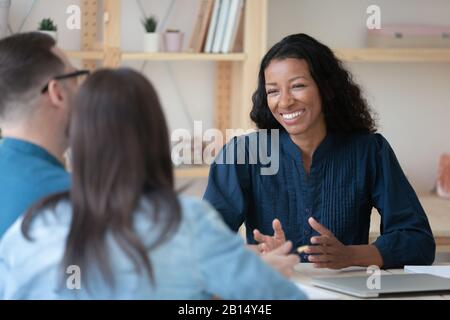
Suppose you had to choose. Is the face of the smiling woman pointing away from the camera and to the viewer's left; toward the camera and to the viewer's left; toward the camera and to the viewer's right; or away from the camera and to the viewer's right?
toward the camera and to the viewer's left

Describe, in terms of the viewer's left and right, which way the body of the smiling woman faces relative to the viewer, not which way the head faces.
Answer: facing the viewer and to the left of the viewer

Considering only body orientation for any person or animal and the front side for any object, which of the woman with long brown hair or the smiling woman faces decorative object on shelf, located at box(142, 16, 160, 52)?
the woman with long brown hair

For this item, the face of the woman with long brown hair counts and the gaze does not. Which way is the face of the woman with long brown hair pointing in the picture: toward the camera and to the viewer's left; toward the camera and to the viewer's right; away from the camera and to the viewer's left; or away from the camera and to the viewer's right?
away from the camera and to the viewer's right

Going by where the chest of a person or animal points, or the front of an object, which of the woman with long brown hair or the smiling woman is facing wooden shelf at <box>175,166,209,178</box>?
the woman with long brown hair

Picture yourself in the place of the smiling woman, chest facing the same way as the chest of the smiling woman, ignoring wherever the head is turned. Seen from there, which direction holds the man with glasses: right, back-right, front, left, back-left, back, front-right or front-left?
front

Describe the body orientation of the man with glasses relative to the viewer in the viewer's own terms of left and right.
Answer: facing away from the viewer and to the right of the viewer

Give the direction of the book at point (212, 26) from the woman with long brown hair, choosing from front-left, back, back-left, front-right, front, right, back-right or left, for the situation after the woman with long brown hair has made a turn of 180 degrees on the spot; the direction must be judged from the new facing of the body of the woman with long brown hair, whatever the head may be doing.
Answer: back

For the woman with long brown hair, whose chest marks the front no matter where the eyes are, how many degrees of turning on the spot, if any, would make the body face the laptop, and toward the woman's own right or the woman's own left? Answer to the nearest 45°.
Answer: approximately 45° to the woman's own right

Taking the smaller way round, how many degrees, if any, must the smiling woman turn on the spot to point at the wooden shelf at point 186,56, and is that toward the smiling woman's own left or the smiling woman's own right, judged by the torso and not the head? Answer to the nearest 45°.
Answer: approximately 90° to the smiling woman's own right

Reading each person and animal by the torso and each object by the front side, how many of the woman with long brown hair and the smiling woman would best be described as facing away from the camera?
1

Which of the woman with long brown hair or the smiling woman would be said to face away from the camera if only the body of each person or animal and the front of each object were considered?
the woman with long brown hair

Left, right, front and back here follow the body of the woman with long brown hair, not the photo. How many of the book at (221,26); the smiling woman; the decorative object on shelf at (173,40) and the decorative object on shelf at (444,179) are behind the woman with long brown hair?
0

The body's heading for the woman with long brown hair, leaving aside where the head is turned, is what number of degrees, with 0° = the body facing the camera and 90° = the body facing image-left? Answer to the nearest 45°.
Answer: approximately 180°

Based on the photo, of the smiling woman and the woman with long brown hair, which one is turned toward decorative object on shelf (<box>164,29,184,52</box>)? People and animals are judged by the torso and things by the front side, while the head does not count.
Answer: the woman with long brown hair

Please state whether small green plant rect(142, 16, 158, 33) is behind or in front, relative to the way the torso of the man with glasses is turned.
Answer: in front

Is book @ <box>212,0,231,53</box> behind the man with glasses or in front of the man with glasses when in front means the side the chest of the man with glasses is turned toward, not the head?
in front

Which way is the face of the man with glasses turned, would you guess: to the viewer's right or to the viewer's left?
to the viewer's right

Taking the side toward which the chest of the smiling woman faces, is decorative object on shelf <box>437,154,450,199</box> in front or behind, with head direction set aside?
behind

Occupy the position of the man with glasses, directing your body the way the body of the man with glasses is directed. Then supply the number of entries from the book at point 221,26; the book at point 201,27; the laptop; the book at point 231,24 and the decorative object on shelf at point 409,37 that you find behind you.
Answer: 0

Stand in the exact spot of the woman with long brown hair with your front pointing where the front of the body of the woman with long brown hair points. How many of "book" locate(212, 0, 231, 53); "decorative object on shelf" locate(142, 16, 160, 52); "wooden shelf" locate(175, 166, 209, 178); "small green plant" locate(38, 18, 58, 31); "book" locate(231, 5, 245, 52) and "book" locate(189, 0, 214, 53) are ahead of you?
6

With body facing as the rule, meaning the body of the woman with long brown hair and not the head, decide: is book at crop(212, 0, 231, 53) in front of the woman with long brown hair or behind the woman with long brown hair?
in front
